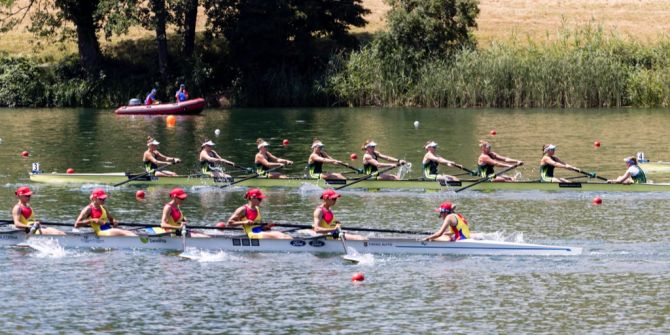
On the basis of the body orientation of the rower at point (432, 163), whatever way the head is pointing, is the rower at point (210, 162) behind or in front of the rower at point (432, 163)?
behind

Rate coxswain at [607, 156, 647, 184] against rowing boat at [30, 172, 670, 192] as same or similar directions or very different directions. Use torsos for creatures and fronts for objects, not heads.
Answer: same or similar directions

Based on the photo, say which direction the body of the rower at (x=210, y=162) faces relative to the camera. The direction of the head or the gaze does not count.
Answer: to the viewer's right

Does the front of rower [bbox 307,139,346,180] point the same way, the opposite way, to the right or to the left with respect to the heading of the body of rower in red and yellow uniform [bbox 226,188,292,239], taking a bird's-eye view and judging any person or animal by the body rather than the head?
the same way

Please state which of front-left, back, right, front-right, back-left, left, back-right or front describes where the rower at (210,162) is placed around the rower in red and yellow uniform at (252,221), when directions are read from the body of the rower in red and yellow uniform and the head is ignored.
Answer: left

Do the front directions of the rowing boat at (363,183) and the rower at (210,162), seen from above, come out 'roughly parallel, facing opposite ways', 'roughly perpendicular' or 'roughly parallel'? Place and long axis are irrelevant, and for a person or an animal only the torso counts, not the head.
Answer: roughly parallel, facing opposite ways

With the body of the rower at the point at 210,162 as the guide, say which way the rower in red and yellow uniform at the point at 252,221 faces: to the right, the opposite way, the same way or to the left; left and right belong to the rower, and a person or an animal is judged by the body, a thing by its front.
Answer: the same way

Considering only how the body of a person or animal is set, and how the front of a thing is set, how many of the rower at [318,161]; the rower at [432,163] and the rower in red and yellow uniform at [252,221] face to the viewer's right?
3

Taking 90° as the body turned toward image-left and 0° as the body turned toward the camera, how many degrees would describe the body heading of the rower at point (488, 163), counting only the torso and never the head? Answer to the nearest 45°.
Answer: approximately 270°

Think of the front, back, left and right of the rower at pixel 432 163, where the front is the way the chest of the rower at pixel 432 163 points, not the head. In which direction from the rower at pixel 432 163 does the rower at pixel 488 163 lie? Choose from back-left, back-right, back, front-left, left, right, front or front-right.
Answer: front

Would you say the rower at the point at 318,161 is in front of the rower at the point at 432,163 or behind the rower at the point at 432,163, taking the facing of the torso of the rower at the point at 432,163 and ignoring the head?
behind

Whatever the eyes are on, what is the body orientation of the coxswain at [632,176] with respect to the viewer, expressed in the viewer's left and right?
facing to the left of the viewer

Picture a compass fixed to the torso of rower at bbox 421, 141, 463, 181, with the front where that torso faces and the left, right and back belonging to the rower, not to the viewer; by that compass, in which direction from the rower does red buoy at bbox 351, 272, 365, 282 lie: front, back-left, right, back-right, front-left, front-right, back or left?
right

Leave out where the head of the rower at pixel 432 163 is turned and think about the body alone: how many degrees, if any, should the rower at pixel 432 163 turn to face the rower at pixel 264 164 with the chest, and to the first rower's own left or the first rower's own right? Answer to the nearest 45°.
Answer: approximately 180°

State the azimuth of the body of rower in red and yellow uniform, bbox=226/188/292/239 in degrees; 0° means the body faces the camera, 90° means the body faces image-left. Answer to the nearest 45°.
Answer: approximately 270°

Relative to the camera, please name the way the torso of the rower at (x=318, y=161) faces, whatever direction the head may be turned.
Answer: to the viewer's right

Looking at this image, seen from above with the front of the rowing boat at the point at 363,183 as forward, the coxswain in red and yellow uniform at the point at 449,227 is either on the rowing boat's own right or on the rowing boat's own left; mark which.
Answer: on the rowing boat's own left

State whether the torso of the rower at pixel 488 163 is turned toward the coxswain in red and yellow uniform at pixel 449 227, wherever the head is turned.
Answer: no

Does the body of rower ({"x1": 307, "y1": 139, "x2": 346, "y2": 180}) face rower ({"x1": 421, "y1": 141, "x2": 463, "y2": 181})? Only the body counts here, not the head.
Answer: yes

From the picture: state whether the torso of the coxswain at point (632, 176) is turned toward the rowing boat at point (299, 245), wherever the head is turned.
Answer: no
